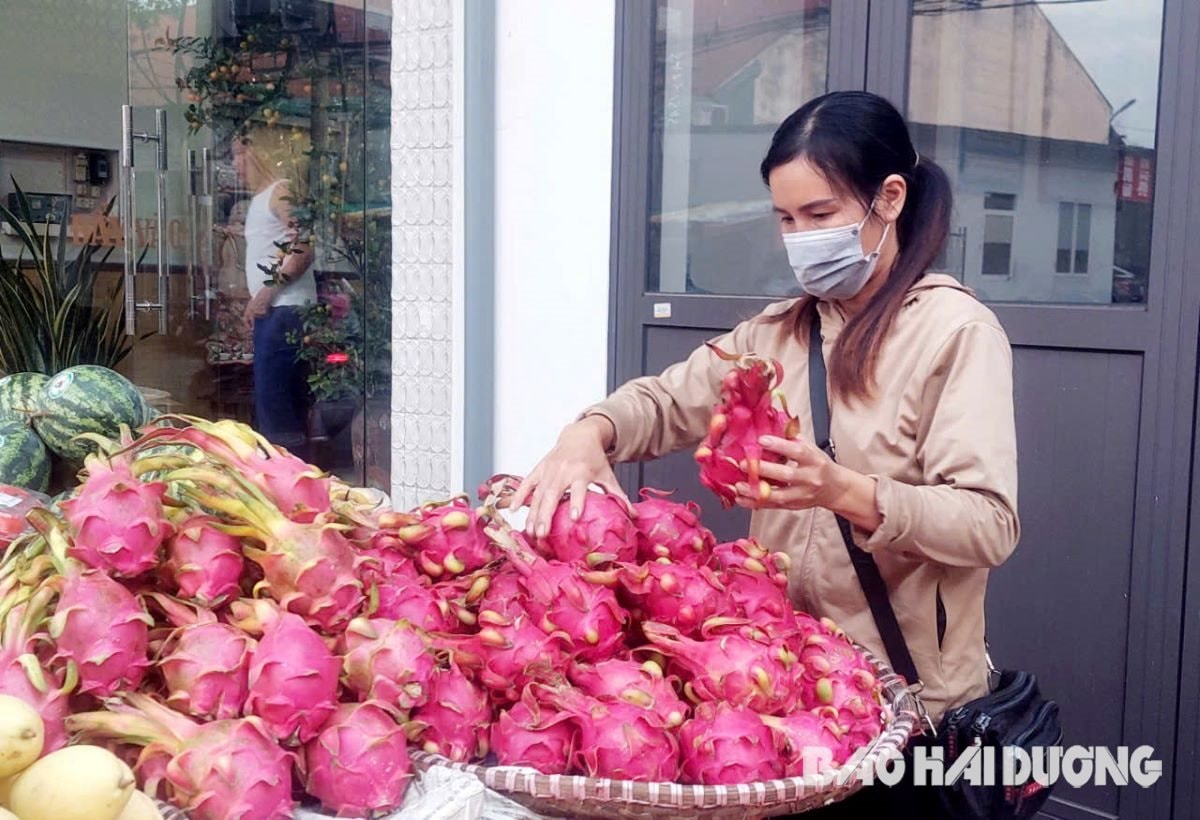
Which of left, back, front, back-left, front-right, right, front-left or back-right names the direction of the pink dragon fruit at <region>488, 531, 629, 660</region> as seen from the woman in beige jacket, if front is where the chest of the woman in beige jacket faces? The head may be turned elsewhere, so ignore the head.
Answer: front

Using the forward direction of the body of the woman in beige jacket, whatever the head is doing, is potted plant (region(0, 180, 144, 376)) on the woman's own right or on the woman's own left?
on the woman's own right

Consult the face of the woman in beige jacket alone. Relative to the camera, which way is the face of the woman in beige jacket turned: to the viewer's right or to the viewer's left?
to the viewer's left

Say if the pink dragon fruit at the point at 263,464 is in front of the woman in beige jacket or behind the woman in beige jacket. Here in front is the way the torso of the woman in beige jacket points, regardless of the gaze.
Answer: in front

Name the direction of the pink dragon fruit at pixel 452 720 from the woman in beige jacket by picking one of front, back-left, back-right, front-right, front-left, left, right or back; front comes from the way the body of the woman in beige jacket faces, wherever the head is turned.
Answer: front

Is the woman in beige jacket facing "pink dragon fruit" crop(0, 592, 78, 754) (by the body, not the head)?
yes

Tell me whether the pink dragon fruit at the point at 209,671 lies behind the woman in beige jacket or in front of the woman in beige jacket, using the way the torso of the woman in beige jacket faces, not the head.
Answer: in front

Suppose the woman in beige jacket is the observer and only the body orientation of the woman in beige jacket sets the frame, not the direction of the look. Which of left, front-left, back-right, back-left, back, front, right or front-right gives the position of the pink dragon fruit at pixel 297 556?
front

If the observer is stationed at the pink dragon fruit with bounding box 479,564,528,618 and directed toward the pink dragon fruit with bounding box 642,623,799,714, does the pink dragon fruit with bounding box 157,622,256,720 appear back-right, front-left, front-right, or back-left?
back-right

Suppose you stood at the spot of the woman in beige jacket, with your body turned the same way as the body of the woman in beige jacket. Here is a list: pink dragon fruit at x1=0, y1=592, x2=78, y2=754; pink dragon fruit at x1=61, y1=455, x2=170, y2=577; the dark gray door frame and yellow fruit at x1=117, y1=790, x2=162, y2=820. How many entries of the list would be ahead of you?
3

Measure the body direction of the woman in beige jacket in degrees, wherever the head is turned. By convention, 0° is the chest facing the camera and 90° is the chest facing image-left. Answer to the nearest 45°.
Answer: approximately 45°

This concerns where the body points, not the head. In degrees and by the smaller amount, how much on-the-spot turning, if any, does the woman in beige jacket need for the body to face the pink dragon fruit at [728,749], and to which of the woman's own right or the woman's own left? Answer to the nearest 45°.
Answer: approximately 45° to the woman's own left

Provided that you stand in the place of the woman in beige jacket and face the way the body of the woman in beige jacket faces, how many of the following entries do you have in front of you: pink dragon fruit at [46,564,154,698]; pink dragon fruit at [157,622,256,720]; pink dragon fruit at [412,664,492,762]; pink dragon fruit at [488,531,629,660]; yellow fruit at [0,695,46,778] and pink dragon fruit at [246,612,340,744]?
6

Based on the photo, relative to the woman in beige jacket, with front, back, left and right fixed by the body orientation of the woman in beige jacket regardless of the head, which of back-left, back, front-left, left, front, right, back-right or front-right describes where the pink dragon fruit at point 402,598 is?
front

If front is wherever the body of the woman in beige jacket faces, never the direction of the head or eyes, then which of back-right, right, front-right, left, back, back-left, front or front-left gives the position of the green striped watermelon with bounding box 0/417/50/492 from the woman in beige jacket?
front-right
